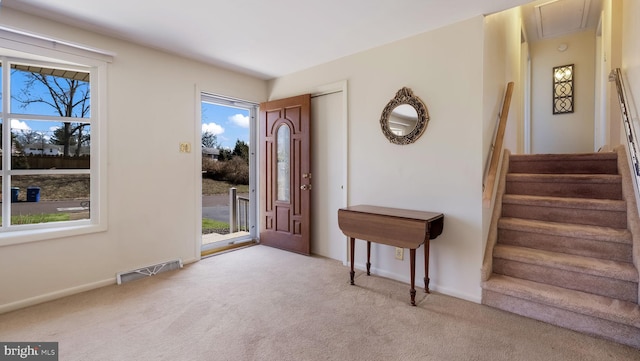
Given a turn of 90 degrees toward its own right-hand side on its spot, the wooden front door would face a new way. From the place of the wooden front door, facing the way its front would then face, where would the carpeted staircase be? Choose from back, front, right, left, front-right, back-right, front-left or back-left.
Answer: back

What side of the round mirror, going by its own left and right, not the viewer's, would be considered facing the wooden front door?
right

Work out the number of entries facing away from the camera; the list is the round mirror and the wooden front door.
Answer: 0

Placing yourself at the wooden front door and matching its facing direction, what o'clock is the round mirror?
The round mirror is roughly at 9 o'clock from the wooden front door.

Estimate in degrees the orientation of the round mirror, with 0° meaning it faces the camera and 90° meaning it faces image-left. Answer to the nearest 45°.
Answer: approximately 45°

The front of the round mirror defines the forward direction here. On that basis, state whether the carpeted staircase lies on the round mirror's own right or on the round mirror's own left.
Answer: on the round mirror's own left

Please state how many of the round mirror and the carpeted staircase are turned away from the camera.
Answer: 0

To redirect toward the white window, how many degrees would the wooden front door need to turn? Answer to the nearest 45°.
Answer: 0° — it already faces it
